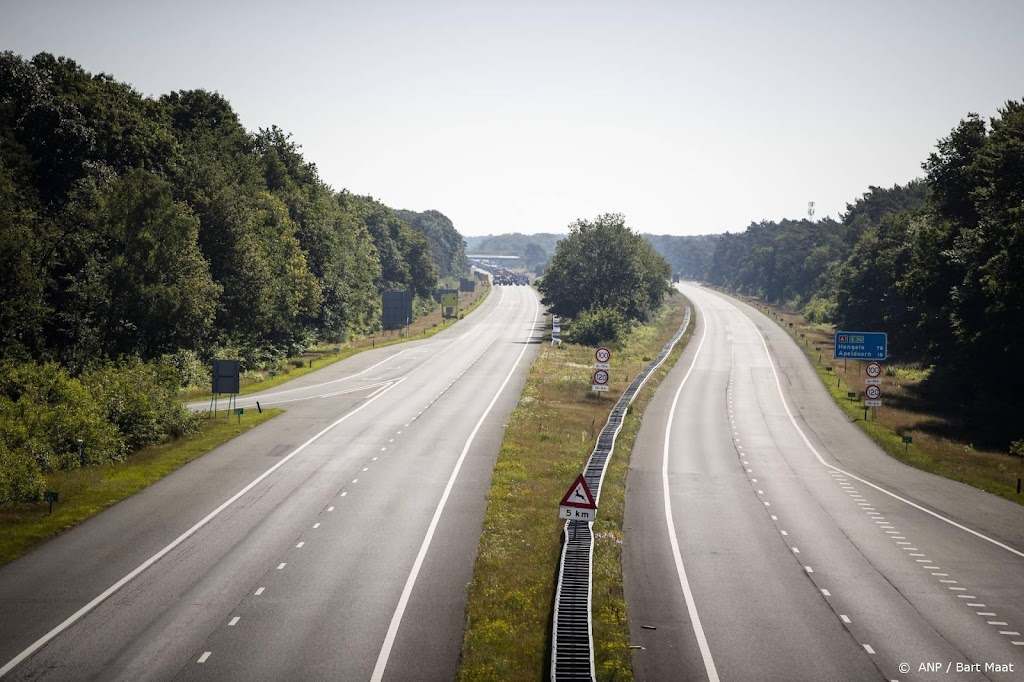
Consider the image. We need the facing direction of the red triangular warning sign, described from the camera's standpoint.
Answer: facing the viewer

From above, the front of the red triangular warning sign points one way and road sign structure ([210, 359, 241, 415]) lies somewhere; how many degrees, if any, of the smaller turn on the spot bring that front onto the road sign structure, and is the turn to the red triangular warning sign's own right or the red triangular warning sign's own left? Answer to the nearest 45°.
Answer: approximately 135° to the red triangular warning sign's own right

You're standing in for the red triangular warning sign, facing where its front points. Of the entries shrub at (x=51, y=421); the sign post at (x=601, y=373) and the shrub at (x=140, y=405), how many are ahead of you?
0

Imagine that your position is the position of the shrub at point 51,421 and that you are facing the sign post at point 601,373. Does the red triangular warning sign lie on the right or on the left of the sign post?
right

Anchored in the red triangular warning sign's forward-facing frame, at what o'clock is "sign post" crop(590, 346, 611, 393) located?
The sign post is roughly at 6 o'clock from the red triangular warning sign.

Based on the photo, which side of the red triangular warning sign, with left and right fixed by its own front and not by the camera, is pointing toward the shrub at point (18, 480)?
right

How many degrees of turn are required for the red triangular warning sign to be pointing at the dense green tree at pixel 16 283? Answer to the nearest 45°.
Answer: approximately 135° to its right

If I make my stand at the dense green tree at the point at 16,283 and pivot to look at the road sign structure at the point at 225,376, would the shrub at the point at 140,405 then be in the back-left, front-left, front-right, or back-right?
front-right

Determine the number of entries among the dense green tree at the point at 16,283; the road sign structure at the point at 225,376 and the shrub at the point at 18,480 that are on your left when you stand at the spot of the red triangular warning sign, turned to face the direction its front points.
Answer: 0

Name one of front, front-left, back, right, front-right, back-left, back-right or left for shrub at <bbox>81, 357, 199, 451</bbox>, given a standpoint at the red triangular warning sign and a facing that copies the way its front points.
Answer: back-right

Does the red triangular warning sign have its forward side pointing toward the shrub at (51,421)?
no

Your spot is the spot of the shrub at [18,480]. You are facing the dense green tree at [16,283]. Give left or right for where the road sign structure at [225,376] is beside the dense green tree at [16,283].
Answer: right
